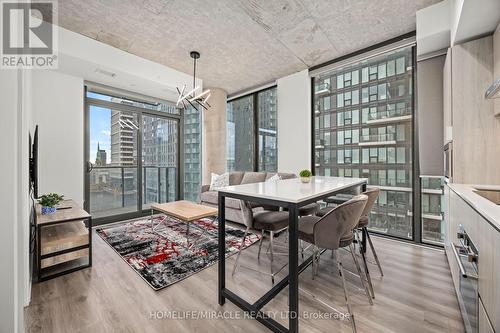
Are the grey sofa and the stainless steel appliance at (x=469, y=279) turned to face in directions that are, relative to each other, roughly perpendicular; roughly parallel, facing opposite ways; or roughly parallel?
roughly perpendicular

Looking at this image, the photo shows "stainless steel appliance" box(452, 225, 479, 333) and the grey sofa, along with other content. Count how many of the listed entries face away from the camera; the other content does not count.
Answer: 0

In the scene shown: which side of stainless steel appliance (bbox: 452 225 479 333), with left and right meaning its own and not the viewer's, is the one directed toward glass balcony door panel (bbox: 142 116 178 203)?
front

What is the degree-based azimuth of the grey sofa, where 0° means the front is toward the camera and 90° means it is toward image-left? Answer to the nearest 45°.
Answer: approximately 45°

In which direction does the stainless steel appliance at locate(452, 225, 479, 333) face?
to the viewer's left

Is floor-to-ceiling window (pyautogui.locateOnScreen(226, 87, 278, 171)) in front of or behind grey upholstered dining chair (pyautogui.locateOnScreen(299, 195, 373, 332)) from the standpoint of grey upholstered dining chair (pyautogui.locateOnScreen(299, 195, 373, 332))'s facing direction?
in front

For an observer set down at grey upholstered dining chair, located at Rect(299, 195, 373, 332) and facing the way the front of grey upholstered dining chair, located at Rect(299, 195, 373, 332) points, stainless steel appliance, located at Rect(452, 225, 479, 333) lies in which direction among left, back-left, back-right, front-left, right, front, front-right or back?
back-right

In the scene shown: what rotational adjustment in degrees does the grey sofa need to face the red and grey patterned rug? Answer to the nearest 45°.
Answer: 0° — it already faces it

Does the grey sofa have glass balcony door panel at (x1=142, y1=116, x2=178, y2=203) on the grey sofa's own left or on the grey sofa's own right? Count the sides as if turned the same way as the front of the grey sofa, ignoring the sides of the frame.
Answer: on the grey sofa's own right

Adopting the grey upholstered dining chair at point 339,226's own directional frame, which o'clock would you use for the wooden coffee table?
The wooden coffee table is roughly at 11 o'clock from the grey upholstered dining chair.

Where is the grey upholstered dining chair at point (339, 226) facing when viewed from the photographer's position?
facing away from the viewer and to the left of the viewer

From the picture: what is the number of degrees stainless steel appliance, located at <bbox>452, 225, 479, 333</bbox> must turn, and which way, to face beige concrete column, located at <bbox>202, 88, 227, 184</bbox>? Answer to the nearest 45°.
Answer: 0° — it already faces it
